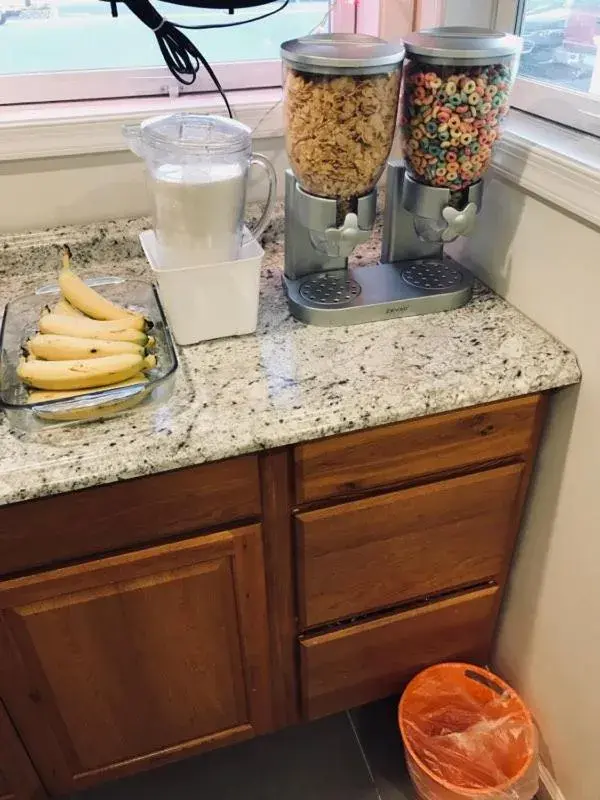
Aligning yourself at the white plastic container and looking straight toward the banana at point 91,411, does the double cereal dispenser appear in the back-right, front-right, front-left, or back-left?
back-left

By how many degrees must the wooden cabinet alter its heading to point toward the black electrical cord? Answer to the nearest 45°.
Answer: approximately 135° to its left

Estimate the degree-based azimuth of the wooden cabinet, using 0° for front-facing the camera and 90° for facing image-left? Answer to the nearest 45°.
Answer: approximately 315°

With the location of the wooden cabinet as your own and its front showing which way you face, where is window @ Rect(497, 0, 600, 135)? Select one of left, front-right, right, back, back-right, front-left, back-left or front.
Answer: left
